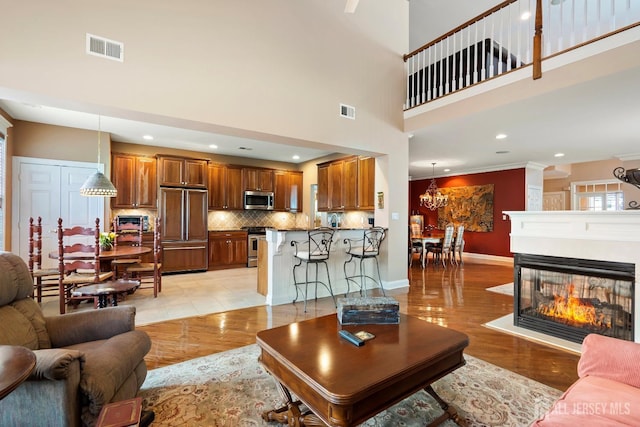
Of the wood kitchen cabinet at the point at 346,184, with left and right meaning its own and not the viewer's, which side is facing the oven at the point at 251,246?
right

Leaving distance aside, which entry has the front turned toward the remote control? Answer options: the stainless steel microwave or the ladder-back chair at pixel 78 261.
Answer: the stainless steel microwave

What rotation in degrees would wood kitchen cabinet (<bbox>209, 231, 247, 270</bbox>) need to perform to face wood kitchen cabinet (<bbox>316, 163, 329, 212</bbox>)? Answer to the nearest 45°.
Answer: approximately 90° to its left

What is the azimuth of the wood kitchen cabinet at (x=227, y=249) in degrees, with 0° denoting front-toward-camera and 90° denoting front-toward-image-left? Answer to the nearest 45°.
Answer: approximately 0°

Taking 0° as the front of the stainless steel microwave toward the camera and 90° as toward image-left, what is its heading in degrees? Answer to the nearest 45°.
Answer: approximately 0°

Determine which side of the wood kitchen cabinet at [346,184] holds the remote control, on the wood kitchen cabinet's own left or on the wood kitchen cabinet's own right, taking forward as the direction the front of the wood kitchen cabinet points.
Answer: on the wood kitchen cabinet's own left

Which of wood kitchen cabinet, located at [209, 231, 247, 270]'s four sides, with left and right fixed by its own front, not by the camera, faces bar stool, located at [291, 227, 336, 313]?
front

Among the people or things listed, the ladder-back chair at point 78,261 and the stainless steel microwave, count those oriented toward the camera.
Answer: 1

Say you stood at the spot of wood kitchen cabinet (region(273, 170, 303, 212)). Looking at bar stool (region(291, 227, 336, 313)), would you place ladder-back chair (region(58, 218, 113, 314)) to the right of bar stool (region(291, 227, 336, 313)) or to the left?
right

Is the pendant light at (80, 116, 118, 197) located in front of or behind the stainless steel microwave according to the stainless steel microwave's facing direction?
in front

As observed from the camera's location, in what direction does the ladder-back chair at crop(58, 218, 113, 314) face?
facing away from the viewer and to the right of the viewer

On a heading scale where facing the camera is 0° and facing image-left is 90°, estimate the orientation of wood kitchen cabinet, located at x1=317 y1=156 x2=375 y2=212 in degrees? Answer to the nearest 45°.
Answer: approximately 45°
